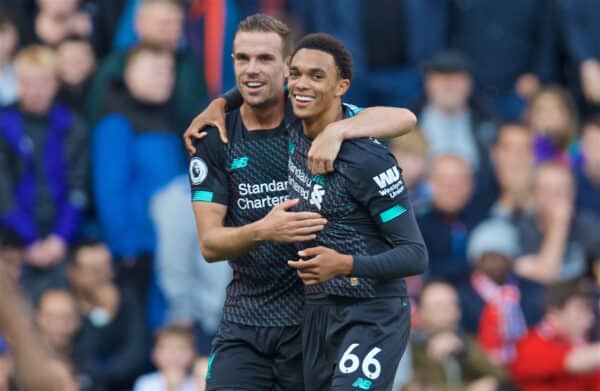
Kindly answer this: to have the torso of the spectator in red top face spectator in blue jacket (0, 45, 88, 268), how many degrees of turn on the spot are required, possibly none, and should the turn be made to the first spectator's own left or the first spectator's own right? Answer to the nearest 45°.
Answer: approximately 135° to the first spectator's own right

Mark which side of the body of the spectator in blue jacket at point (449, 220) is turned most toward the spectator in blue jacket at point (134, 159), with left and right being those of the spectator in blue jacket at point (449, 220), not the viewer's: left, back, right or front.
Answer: right

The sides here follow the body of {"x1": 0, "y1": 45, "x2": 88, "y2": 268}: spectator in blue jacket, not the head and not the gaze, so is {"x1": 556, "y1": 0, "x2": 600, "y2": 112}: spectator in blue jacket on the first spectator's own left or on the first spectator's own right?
on the first spectator's own left

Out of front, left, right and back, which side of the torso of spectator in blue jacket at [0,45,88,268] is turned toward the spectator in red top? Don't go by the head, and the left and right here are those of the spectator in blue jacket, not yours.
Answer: left
